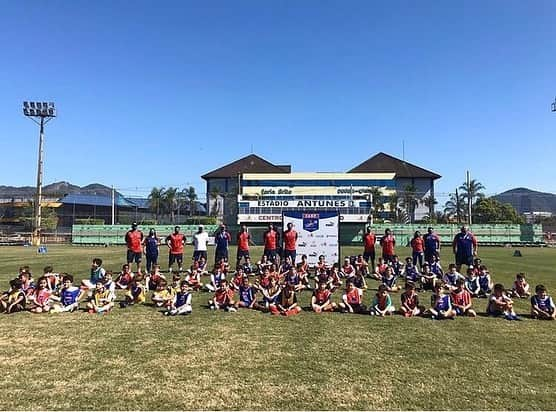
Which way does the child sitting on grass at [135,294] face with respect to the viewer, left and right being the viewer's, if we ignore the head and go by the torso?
facing the viewer and to the left of the viewer

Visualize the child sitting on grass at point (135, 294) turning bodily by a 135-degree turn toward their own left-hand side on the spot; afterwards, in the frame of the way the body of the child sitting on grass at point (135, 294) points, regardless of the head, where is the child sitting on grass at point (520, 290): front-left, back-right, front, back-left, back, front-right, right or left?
front

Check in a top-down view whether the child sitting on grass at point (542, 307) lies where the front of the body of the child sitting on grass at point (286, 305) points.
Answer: no

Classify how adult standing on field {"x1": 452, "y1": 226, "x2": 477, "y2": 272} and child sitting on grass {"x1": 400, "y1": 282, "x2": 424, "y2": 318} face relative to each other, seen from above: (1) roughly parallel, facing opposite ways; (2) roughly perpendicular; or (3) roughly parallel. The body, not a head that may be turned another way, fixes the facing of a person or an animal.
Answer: roughly parallel

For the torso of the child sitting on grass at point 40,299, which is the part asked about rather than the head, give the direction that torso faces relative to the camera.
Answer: toward the camera

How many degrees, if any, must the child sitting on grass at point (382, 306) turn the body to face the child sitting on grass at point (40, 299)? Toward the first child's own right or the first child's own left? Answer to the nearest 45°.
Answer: approximately 90° to the first child's own right

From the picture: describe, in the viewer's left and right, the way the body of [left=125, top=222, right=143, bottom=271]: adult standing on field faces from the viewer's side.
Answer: facing the viewer

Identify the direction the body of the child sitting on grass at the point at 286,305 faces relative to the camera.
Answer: toward the camera

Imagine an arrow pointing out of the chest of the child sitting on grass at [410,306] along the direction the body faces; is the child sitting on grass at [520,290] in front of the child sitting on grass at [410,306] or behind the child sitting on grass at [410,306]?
behind

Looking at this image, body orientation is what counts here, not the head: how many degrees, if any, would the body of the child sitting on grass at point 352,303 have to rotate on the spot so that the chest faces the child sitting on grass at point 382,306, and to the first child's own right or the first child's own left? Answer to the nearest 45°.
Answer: approximately 90° to the first child's own left

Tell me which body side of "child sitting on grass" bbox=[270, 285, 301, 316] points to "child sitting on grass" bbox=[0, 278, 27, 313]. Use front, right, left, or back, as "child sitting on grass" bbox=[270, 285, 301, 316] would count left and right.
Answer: right

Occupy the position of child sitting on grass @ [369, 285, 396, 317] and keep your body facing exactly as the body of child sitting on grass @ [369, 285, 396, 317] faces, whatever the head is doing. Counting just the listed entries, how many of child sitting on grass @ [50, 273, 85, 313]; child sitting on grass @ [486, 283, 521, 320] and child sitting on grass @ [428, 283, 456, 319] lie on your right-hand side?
1

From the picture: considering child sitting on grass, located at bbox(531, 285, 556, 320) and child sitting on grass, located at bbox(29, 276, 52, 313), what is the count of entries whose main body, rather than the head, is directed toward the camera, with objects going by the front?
2

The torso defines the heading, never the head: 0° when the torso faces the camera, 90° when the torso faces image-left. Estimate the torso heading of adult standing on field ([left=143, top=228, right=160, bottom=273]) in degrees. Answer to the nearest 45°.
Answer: approximately 0°

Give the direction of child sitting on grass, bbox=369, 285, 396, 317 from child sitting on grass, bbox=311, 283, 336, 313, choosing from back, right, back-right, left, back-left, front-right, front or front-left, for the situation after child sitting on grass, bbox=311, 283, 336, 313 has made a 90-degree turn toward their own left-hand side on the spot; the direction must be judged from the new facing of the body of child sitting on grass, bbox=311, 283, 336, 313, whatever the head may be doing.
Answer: front

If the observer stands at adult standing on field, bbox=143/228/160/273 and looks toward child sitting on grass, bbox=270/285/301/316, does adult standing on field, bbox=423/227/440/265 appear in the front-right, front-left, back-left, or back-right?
front-left
